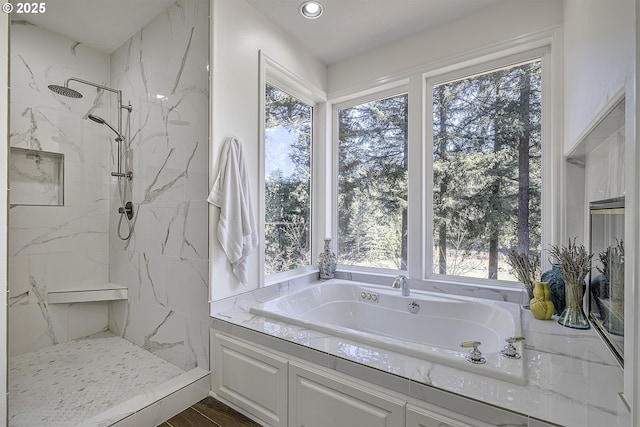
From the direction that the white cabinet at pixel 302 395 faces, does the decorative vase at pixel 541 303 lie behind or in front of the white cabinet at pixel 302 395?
behind

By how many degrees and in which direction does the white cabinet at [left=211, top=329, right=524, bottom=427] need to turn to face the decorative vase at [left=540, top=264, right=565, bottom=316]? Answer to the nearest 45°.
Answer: approximately 180°

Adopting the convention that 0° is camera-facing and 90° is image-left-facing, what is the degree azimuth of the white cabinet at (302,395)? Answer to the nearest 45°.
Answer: approximately 45°

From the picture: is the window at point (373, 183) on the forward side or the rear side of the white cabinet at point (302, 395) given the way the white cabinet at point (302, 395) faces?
on the rear side

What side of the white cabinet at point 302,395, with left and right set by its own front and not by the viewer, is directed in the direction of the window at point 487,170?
back

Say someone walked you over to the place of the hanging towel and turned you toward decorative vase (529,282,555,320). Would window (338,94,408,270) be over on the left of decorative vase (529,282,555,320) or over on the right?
left

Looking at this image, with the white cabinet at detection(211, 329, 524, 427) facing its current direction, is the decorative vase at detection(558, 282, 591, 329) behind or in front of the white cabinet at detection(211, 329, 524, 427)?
behind

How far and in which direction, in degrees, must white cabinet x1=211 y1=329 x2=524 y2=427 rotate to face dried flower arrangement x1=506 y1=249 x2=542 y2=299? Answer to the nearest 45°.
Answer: approximately 180°
